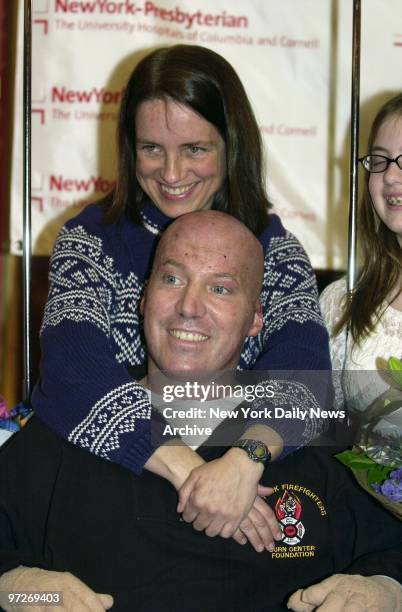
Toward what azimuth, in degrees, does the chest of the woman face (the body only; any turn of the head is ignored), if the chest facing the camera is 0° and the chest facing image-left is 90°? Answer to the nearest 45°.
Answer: approximately 0°
